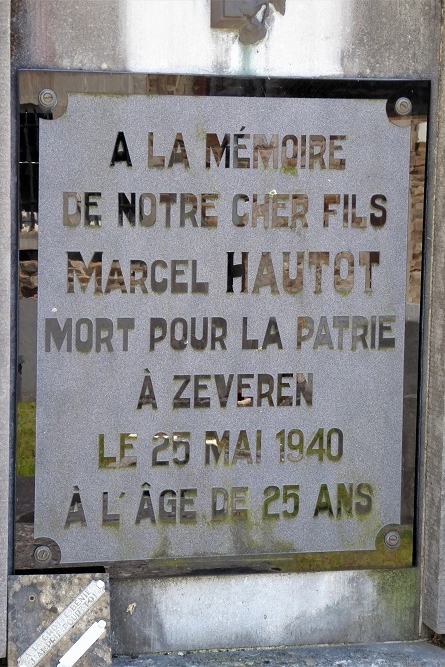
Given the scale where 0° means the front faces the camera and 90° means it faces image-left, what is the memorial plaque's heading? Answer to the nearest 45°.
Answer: approximately 0°

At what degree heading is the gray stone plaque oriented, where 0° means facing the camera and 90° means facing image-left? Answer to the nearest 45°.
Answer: approximately 0°

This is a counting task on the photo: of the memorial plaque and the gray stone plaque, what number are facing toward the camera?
2

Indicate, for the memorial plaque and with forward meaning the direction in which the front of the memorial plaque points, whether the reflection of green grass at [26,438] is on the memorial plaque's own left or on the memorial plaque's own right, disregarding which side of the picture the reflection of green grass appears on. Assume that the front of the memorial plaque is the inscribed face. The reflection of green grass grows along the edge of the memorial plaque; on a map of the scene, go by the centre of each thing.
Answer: on the memorial plaque's own right
